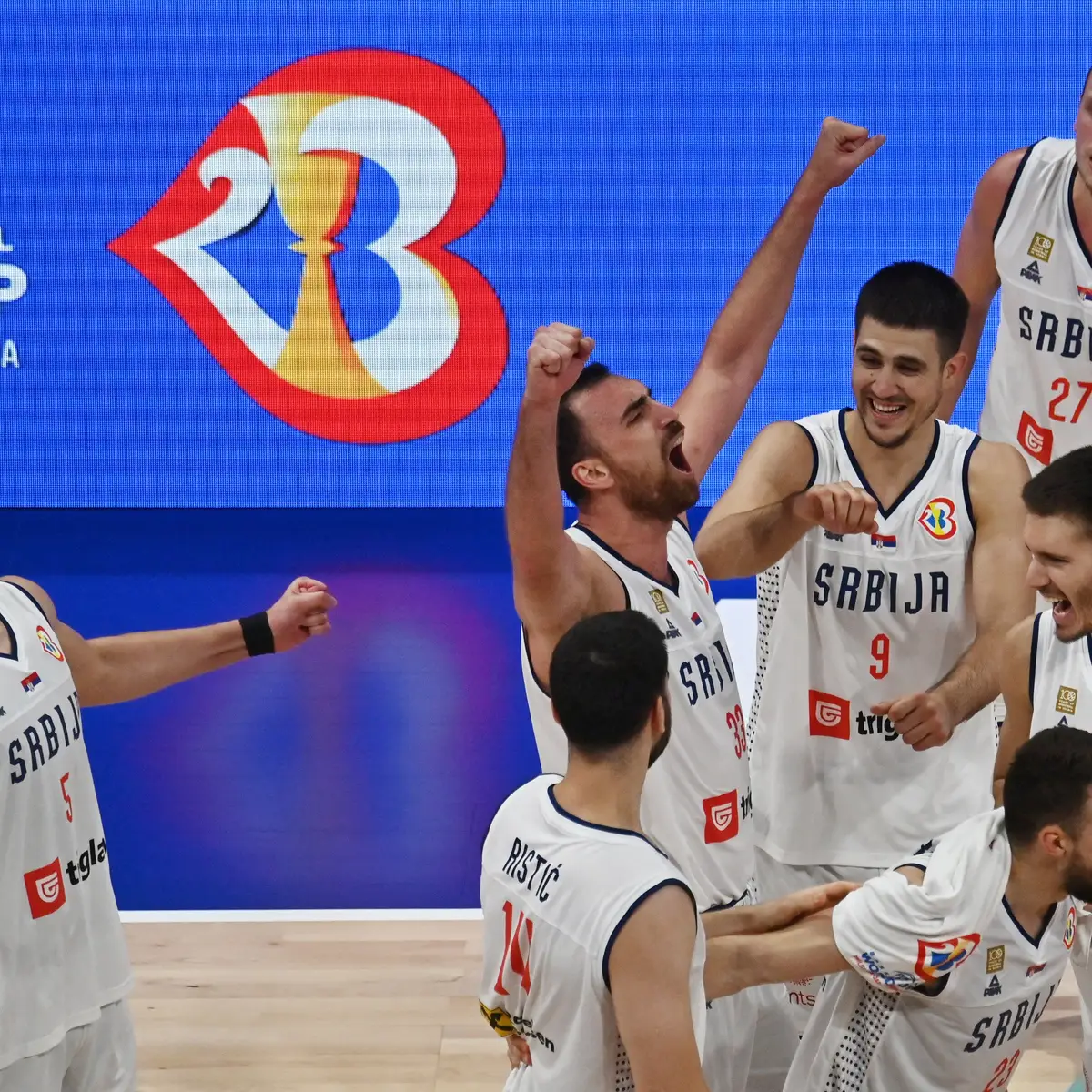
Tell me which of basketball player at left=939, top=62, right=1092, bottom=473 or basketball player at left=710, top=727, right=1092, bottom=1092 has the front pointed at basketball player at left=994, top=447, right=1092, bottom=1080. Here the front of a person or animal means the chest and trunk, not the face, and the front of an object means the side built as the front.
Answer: basketball player at left=939, top=62, right=1092, bottom=473

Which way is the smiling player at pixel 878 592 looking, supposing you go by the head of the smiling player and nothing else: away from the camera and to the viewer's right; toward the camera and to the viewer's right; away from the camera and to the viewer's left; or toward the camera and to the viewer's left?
toward the camera and to the viewer's left

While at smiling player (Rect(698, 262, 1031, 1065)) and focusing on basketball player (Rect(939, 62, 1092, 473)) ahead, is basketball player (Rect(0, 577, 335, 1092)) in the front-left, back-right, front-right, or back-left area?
back-left

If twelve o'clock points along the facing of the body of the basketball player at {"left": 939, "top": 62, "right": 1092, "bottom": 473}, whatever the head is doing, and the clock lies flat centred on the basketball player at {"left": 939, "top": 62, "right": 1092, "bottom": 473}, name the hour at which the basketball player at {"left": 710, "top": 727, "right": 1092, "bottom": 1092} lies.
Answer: the basketball player at {"left": 710, "top": 727, "right": 1092, "bottom": 1092} is roughly at 12 o'clock from the basketball player at {"left": 939, "top": 62, "right": 1092, "bottom": 473}.

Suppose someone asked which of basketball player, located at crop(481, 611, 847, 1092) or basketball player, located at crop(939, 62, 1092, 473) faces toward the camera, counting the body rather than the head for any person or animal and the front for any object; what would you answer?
basketball player, located at crop(939, 62, 1092, 473)

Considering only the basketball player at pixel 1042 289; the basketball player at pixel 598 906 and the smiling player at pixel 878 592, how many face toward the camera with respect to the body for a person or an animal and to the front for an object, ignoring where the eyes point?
2

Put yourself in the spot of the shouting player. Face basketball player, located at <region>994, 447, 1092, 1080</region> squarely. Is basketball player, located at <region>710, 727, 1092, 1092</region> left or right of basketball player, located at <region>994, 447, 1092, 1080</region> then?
right

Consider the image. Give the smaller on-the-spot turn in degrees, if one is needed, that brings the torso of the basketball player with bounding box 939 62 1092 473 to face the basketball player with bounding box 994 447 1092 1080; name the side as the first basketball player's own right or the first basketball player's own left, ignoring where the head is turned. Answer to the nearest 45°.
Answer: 0° — they already face them

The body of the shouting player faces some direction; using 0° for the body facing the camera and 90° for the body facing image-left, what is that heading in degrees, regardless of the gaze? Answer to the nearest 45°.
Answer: approximately 315°

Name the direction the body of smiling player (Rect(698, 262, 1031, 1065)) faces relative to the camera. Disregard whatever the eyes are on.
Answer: toward the camera

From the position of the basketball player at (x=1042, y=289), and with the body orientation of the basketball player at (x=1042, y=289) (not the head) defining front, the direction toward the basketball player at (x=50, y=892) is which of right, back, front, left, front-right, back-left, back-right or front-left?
front-right

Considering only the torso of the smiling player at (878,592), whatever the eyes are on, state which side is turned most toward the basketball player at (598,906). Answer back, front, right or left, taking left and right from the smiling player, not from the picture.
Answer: front

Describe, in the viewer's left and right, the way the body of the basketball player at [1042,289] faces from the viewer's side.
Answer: facing the viewer

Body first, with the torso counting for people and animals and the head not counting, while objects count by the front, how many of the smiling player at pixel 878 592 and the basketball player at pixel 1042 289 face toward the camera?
2

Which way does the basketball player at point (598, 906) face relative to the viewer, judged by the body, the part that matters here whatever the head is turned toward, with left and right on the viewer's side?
facing away from the viewer and to the right of the viewer

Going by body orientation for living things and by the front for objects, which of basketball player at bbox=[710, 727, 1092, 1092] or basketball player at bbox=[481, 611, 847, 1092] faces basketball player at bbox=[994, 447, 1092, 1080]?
basketball player at bbox=[481, 611, 847, 1092]

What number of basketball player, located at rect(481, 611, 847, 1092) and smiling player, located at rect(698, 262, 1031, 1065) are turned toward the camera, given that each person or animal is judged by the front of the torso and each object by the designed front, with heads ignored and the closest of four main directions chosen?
1

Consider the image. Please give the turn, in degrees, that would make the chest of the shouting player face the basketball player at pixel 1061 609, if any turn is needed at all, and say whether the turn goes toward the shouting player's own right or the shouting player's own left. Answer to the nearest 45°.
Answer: approximately 45° to the shouting player's own left
